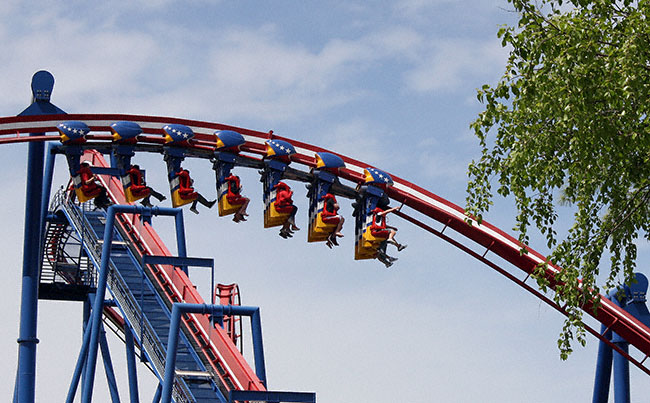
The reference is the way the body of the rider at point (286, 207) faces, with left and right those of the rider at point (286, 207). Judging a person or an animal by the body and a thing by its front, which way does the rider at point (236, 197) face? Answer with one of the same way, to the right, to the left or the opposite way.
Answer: the same way

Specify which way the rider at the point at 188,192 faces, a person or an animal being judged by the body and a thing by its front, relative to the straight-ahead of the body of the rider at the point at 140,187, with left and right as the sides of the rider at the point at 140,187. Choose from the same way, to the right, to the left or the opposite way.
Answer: the same way

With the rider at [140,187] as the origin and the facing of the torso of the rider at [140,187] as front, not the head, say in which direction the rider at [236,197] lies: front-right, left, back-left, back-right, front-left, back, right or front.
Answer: front

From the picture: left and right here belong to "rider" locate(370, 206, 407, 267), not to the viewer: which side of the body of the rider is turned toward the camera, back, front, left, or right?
right

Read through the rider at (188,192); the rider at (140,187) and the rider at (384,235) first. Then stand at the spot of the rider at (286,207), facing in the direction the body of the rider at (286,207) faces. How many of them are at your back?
2

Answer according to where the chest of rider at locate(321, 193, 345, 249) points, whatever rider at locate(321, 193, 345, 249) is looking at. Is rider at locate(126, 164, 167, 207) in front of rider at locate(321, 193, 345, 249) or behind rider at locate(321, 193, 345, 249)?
behind

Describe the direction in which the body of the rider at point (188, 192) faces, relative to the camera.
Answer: to the viewer's right

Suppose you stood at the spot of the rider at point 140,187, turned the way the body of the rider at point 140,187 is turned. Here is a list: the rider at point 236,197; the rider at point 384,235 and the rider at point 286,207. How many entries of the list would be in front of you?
3

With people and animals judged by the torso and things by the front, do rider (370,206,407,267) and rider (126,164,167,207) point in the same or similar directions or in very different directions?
same or similar directions

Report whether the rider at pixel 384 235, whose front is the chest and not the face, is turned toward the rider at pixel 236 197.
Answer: no

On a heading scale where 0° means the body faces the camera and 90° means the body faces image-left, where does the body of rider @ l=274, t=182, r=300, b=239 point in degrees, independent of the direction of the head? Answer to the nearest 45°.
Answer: approximately 270°

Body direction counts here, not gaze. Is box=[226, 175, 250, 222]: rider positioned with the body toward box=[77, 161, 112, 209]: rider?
no

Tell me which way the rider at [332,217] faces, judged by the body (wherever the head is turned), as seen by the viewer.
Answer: to the viewer's right

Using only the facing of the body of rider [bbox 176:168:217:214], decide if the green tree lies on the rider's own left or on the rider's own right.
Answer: on the rider's own right
